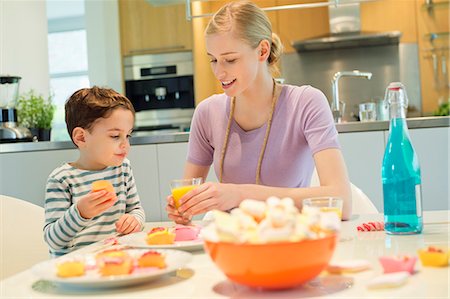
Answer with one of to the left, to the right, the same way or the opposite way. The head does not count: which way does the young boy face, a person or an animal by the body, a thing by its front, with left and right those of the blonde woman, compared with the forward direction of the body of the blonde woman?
to the left

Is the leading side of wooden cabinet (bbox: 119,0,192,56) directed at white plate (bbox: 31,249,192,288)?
yes

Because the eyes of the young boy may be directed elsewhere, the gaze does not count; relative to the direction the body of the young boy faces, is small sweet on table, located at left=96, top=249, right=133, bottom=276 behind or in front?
in front

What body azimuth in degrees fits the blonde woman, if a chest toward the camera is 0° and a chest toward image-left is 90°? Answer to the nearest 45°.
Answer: approximately 45°

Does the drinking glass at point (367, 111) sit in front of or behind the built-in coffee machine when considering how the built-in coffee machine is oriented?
in front

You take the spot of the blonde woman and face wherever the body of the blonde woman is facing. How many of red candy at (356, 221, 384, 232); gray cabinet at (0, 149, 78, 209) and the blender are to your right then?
2

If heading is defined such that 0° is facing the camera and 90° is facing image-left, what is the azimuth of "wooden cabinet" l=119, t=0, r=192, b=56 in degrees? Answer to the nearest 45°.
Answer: approximately 0°

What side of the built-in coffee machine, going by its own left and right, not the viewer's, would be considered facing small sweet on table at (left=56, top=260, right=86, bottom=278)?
front

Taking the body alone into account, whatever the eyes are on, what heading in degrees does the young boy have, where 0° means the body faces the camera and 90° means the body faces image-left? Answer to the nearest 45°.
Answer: approximately 315°

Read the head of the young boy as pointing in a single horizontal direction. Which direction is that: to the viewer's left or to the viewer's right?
to the viewer's right

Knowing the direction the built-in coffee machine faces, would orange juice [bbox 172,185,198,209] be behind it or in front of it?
in front

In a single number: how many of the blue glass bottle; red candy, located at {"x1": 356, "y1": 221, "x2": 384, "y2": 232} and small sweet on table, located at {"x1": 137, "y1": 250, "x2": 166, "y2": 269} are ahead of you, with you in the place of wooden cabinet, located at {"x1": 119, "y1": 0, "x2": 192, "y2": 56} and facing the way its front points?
3

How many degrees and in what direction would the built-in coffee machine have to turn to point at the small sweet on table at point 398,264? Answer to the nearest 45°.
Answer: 0° — it already faces it

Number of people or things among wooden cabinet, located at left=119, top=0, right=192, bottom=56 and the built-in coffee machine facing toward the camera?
2
